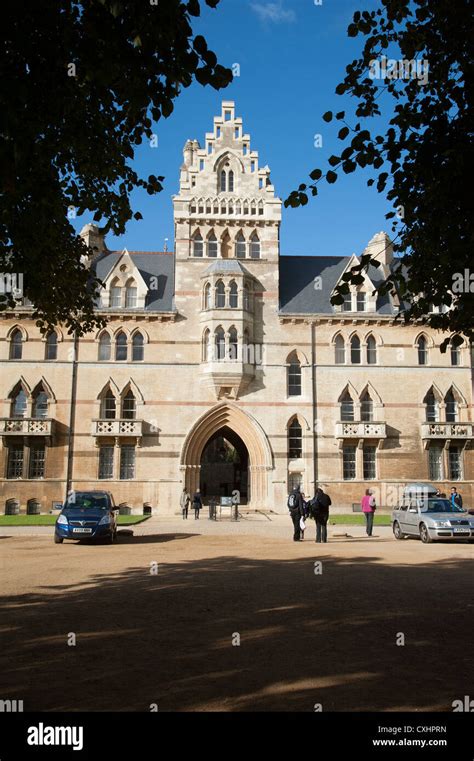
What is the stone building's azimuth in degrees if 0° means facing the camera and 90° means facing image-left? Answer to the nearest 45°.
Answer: approximately 0°

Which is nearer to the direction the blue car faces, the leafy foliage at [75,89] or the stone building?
the leafy foliage

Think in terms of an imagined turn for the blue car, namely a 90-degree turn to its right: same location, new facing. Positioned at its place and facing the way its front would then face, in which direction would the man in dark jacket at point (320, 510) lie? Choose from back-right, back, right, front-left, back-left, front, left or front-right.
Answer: back

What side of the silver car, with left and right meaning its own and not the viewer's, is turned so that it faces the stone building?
back

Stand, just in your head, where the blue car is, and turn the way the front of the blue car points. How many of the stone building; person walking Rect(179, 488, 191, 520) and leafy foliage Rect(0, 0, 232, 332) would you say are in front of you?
1

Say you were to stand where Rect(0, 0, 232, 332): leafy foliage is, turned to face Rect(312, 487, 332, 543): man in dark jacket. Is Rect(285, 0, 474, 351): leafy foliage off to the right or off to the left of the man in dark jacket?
right

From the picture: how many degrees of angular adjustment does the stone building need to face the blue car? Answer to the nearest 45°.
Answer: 0° — it already faces it

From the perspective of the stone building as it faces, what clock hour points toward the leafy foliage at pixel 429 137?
The leafy foliage is roughly at 12 o'clock from the stone building.

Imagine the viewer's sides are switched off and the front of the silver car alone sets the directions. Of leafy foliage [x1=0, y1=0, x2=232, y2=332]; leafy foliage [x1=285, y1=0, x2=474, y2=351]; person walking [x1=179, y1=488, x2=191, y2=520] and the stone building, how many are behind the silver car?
2

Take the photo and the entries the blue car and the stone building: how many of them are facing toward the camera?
2

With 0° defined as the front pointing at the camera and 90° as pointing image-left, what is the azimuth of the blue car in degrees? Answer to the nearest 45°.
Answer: approximately 0°

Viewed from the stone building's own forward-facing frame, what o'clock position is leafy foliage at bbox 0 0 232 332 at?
The leafy foliage is roughly at 12 o'clock from the stone building.
